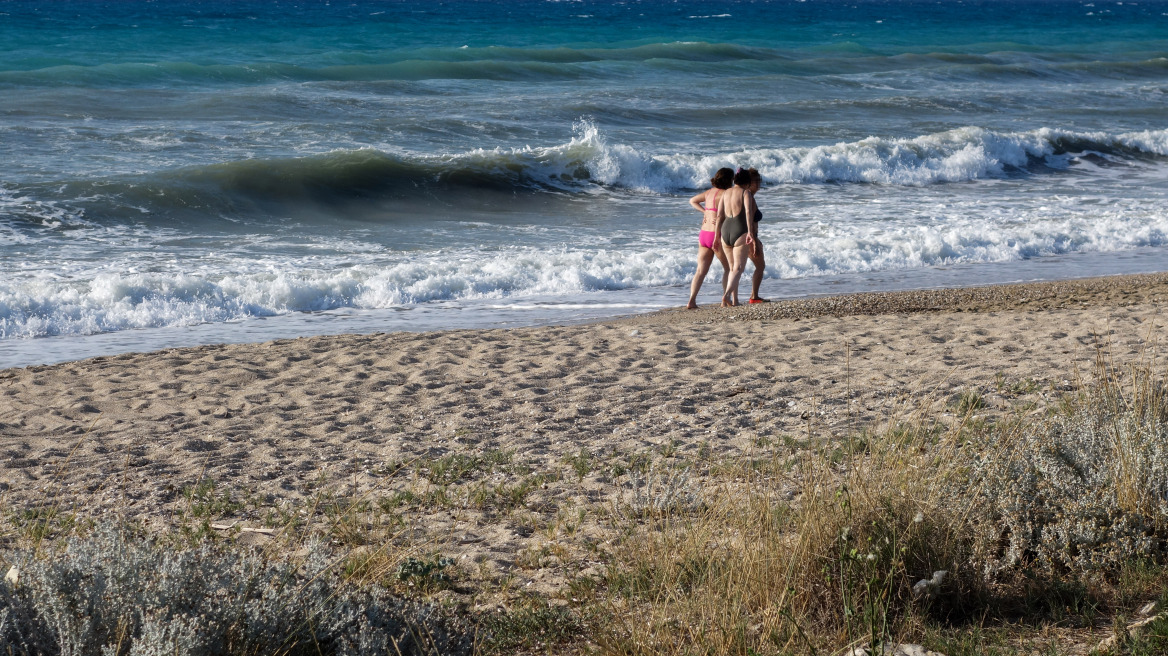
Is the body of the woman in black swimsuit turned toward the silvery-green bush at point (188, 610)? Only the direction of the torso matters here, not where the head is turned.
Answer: no

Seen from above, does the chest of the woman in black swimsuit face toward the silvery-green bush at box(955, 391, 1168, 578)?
no

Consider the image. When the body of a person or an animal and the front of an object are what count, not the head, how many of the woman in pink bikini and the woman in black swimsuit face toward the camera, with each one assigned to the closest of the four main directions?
0

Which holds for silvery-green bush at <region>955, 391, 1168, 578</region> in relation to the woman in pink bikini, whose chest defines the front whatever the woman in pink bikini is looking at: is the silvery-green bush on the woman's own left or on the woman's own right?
on the woman's own right

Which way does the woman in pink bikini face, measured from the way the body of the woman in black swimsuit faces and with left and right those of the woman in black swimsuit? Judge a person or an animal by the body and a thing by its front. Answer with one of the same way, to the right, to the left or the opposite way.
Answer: the same way

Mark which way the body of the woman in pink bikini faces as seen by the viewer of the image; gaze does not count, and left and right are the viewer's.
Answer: facing away from the viewer and to the right of the viewer
